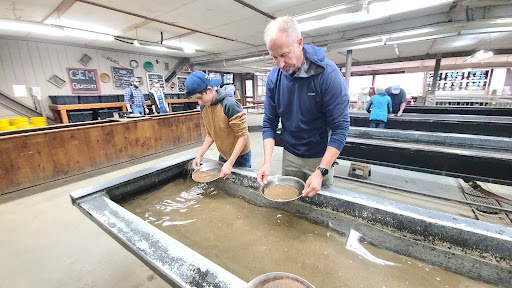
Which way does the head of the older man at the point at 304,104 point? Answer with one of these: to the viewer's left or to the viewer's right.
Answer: to the viewer's left

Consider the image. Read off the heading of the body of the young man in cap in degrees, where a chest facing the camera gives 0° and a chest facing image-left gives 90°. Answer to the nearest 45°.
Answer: approximately 45°

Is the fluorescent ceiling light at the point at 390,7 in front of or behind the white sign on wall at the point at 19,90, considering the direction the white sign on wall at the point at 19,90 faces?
in front

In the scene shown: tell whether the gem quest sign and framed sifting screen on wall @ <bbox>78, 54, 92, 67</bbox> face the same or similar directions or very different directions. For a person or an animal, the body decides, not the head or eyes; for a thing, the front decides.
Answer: same or similar directions

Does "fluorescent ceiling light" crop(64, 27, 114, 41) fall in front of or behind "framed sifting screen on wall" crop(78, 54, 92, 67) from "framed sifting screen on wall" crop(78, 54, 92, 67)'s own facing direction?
in front

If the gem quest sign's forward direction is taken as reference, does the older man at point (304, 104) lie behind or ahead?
ahead

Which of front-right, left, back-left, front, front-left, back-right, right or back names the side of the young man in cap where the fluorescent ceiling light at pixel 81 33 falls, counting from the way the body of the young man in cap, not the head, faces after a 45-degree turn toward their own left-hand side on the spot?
back-right

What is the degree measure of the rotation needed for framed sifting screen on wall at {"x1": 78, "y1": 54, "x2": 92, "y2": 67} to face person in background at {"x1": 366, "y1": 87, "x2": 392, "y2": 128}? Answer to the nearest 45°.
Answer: approximately 45° to its left

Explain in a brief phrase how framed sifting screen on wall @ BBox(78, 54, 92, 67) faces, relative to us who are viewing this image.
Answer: facing the viewer

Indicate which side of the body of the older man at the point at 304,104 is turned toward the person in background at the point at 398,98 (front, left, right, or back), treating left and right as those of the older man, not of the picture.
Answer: back

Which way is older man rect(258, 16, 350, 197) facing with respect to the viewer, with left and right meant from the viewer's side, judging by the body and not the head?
facing the viewer and to the left of the viewer

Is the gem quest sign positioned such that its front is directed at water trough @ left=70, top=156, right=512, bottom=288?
yes

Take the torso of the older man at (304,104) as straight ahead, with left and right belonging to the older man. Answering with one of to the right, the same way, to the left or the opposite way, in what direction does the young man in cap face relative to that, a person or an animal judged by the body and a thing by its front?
the same way

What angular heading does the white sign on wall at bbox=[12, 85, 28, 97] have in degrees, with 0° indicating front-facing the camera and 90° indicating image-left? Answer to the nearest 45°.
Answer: approximately 0°

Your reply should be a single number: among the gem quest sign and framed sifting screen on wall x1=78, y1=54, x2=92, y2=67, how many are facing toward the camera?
2

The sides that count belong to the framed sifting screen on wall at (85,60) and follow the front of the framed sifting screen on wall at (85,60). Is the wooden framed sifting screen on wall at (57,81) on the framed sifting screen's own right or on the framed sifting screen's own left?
on the framed sifting screen's own right
